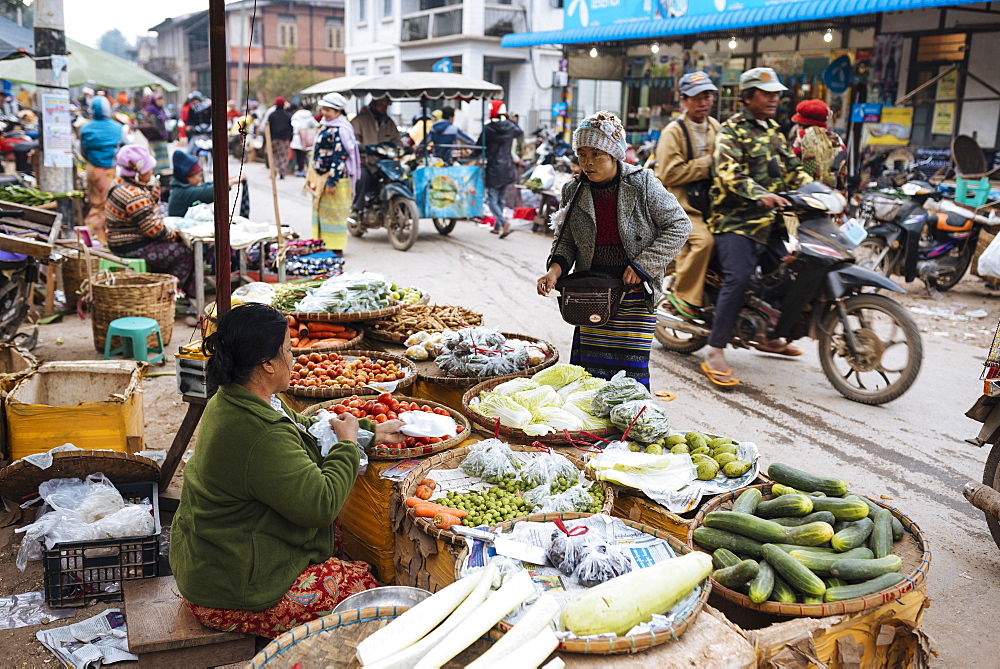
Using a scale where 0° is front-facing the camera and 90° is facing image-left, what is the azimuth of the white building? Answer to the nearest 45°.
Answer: approximately 45°

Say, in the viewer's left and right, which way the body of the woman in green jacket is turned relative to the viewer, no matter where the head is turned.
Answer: facing away from the viewer and to the right of the viewer

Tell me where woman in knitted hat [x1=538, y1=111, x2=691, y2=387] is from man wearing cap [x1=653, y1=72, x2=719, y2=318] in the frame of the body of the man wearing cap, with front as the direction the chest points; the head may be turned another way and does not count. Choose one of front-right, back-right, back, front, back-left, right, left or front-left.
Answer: front-right

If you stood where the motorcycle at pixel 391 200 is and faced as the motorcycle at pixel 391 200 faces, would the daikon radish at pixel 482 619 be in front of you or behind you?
in front

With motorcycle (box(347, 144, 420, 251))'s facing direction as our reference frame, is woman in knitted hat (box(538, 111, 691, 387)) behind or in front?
in front

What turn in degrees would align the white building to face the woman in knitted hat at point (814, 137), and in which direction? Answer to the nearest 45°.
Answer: approximately 45° to its left

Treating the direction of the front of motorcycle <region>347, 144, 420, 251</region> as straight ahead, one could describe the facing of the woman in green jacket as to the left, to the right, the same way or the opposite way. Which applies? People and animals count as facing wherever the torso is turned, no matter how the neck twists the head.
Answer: to the left

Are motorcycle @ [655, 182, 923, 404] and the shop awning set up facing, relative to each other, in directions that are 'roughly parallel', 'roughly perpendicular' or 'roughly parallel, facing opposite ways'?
roughly perpendicular

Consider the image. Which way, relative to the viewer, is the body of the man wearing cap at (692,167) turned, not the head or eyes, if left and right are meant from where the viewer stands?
facing the viewer and to the right of the viewer

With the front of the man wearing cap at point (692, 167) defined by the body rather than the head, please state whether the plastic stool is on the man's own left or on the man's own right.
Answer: on the man's own right

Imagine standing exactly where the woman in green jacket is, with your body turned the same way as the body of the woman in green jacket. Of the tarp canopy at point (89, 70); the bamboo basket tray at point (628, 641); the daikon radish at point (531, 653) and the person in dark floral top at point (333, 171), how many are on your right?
2

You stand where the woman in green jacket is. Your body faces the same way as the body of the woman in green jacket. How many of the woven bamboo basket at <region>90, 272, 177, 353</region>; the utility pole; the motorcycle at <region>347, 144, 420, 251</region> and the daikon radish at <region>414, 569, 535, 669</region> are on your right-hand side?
1
